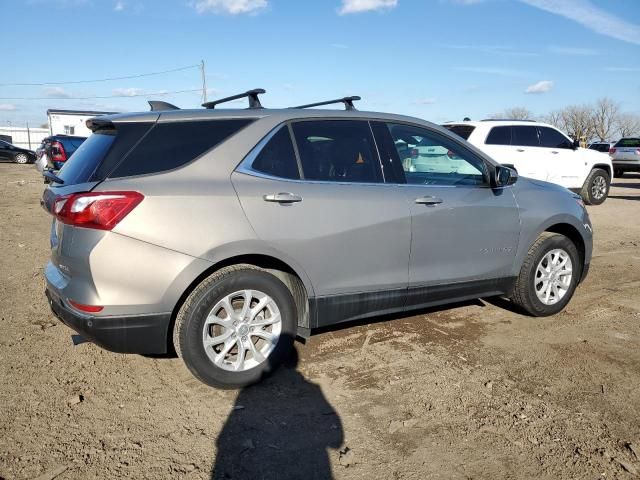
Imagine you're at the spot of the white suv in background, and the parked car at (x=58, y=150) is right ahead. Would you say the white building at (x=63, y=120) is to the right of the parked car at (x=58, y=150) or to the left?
right

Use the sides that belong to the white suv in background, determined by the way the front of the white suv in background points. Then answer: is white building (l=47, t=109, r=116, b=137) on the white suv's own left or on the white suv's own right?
on the white suv's own left

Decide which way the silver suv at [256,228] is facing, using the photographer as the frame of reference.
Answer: facing away from the viewer and to the right of the viewer

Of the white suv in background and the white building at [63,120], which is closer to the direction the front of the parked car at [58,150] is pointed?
the white building

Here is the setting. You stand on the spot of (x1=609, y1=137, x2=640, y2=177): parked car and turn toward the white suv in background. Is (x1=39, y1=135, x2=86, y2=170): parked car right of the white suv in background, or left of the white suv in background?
right

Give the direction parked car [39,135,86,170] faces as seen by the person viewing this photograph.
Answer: facing away from the viewer and to the right of the viewer

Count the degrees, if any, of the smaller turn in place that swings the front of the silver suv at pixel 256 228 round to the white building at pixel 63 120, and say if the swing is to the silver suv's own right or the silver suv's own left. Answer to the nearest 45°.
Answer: approximately 90° to the silver suv's own left

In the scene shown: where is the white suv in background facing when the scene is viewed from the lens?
facing away from the viewer and to the right of the viewer

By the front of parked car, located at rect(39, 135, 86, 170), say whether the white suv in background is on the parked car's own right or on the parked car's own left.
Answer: on the parked car's own right

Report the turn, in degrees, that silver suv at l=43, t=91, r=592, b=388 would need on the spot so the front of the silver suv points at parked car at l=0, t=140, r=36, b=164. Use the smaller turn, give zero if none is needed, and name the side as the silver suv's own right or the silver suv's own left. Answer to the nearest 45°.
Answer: approximately 90° to the silver suv's own left
